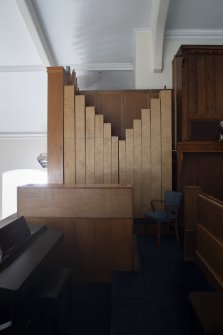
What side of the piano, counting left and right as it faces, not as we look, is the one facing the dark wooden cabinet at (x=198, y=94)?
left

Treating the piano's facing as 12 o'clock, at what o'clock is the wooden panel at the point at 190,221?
The wooden panel is roughly at 10 o'clock from the piano.

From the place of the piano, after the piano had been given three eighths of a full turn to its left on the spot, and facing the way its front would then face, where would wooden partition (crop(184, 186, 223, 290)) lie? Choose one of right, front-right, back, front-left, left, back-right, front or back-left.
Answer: right

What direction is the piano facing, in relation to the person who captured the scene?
facing the viewer and to the right of the viewer
